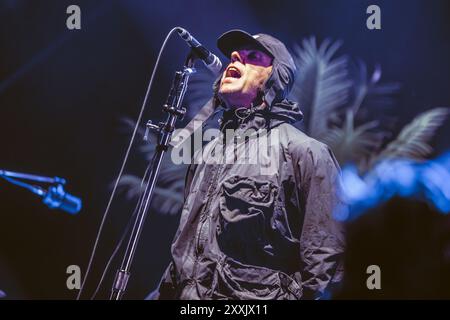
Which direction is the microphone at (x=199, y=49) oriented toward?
to the viewer's right

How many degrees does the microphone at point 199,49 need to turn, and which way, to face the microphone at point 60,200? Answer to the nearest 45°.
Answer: approximately 135° to its left

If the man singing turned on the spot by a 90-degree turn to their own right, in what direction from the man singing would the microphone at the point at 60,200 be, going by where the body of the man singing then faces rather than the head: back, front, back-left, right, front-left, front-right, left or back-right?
front

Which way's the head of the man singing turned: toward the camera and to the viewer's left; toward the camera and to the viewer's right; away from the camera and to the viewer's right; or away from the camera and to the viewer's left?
toward the camera and to the viewer's left

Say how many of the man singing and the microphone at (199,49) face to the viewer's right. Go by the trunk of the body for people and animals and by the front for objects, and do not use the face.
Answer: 1

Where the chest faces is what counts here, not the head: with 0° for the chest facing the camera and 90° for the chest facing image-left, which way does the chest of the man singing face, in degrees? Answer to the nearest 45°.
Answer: approximately 45°

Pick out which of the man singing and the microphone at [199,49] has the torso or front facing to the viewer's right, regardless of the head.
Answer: the microphone
